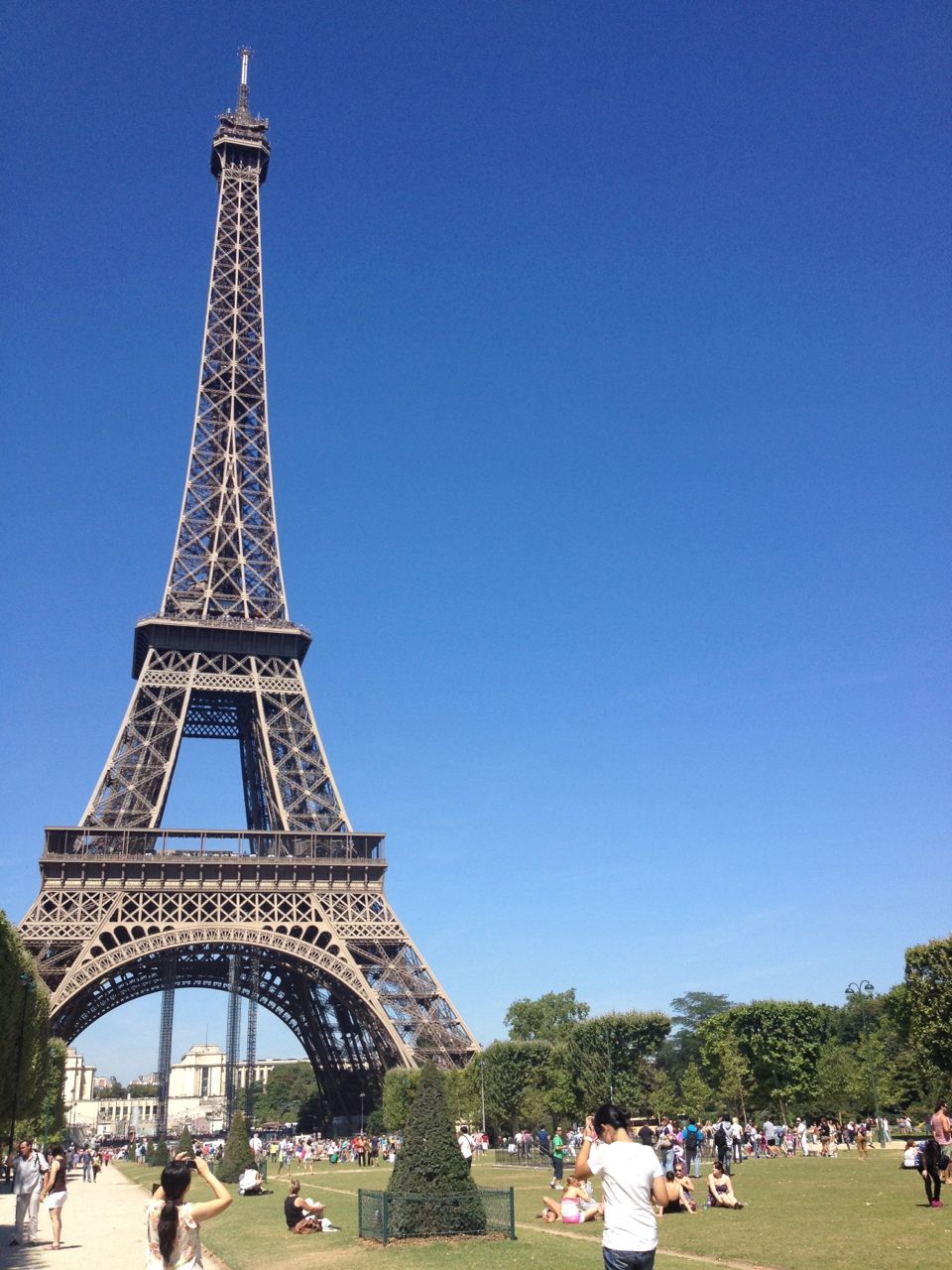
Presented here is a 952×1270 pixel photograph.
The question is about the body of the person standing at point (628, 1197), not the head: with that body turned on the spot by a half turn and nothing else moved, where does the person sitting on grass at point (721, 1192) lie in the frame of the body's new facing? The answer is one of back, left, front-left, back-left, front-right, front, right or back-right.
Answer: back-left

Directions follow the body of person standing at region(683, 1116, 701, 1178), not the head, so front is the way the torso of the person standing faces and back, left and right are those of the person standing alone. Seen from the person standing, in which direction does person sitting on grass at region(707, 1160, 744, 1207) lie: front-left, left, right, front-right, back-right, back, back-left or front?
back

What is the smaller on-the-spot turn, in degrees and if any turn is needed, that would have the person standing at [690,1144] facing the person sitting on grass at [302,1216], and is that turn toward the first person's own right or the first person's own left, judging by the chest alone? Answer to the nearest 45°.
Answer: approximately 135° to the first person's own left

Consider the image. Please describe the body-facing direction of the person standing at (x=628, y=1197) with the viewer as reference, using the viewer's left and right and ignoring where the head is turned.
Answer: facing away from the viewer and to the left of the viewer

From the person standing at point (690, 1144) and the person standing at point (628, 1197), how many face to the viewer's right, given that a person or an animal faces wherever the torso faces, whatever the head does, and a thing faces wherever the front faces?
0

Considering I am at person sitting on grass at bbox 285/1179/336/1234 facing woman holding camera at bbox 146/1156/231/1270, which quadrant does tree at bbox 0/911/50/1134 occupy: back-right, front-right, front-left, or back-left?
back-right

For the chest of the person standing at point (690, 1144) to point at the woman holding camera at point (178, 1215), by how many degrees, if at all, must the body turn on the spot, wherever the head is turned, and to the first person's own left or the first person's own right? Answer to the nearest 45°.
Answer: approximately 180°

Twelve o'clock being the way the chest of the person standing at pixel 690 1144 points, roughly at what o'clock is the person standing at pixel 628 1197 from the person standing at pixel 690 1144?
the person standing at pixel 628 1197 is roughly at 6 o'clock from the person standing at pixel 690 1144.

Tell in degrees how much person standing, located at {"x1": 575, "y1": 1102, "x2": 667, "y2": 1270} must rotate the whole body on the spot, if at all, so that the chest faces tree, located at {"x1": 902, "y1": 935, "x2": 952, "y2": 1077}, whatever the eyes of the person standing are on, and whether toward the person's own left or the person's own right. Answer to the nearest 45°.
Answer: approximately 45° to the person's own right

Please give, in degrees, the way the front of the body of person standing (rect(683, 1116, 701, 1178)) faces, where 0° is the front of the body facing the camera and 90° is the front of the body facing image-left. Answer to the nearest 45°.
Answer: approximately 180°

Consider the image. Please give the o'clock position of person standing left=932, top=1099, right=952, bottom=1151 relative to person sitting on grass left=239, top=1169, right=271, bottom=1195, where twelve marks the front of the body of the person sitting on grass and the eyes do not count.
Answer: The person standing is roughly at 2 o'clock from the person sitting on grass.
